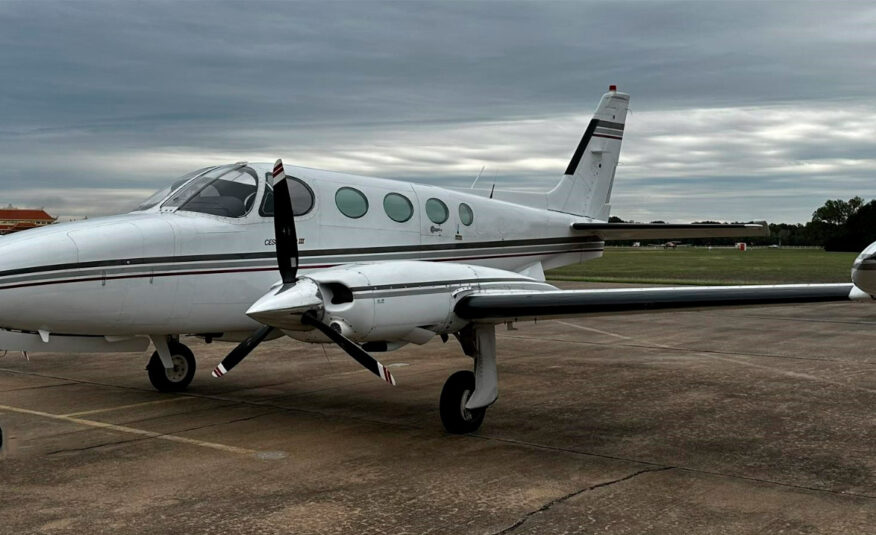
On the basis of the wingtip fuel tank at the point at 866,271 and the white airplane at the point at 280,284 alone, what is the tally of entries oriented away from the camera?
0

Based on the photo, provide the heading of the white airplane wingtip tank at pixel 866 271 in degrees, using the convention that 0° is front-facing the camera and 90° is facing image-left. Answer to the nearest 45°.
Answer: approximately 45°

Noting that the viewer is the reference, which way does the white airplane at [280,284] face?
facing the viewer and to the left of the viewer
